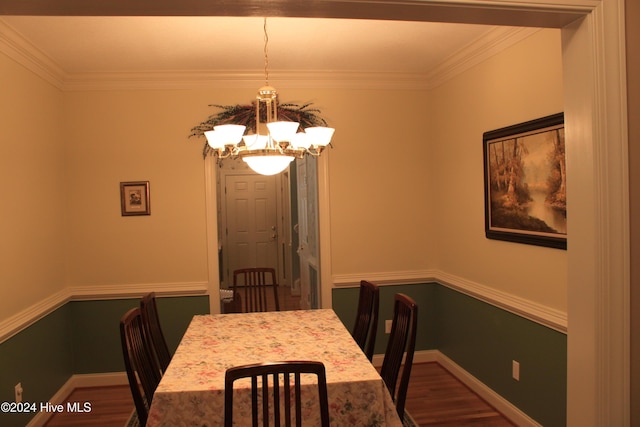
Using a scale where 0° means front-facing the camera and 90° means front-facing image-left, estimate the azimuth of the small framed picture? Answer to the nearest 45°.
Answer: approximately 0°

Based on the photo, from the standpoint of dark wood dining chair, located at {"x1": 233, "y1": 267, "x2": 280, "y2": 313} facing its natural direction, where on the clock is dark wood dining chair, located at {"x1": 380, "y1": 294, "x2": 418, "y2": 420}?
dark wood dining chair, located at {"x1": 380, "y1": 294, "x2": 418, "y2": 420} is roughly at 11 o'clock from dark wood dining chair, located at {"x1": 233, "y1": 267, "x2": 280, "y2": 313}.

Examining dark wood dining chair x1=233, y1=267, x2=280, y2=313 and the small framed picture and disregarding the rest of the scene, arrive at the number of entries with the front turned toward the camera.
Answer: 2

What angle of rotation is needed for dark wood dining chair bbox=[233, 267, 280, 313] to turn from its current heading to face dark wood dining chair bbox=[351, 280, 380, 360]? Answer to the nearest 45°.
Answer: approximately 45° to its left

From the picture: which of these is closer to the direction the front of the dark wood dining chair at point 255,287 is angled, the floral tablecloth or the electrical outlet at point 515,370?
the floral tablecloth

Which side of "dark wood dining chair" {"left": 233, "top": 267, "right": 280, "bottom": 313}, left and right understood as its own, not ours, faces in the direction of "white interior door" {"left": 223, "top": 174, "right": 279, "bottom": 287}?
back

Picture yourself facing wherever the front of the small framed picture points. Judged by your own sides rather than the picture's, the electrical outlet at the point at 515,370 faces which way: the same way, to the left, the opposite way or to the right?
to the right

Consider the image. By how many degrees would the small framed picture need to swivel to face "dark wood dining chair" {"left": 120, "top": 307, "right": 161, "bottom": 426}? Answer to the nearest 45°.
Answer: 0° — it already faces it
